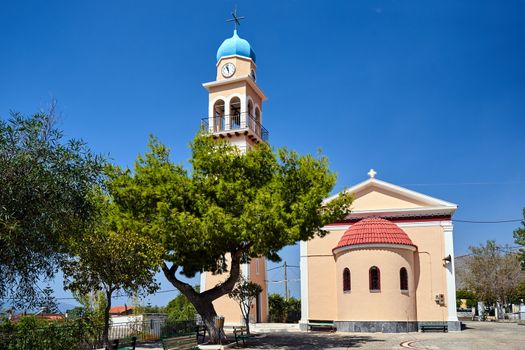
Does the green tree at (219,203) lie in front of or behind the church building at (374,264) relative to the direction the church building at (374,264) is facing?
behind

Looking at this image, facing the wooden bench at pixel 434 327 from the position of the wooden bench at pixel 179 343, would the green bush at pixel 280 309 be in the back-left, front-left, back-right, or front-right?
front-left

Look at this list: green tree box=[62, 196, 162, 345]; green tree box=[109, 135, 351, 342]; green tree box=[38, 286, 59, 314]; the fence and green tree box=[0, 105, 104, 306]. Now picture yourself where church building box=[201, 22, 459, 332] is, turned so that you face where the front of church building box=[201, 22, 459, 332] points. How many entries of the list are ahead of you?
0

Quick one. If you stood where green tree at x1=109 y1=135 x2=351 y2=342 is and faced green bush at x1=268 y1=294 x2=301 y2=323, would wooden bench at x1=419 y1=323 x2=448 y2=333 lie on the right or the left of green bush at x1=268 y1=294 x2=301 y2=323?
right

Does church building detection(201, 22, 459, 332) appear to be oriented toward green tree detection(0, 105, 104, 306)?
no

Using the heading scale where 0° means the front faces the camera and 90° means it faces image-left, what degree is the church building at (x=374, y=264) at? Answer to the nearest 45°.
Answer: approximately 180°

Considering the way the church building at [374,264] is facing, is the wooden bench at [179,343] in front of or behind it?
behind

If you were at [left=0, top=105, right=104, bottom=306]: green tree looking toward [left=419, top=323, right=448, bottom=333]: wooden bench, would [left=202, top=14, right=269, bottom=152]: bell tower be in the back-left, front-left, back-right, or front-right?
front-left

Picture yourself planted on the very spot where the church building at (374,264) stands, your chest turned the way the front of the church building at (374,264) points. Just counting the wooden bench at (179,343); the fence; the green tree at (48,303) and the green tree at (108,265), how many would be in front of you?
0
